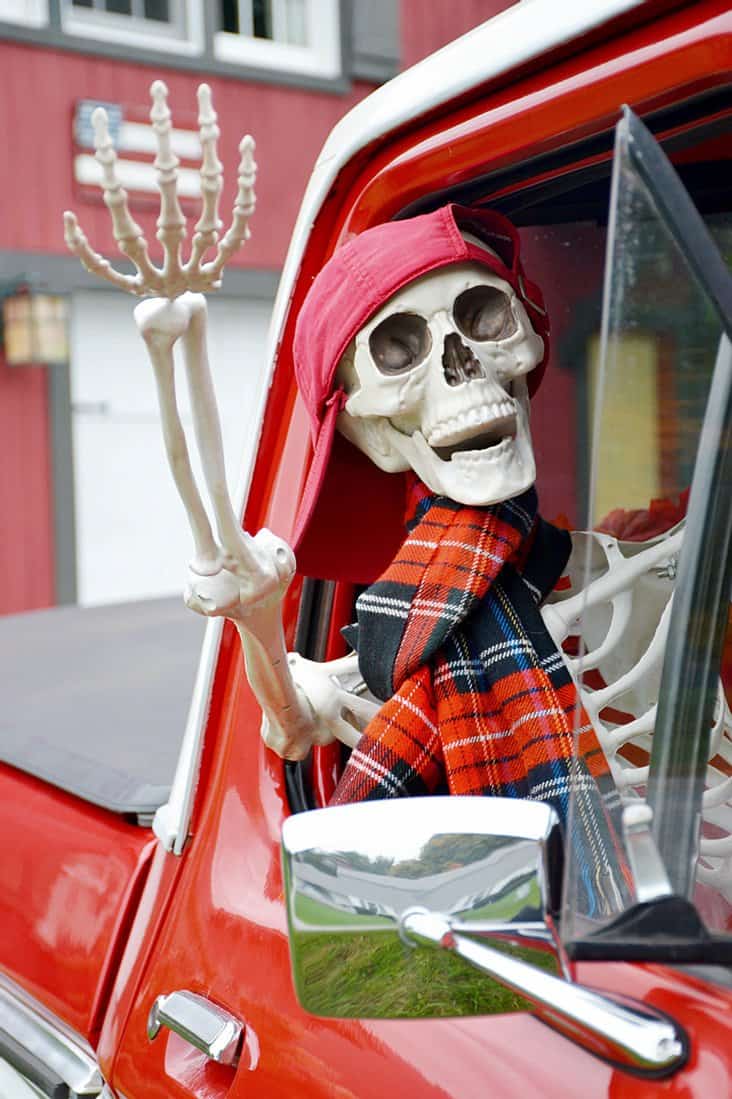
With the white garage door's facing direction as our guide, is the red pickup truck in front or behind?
in front

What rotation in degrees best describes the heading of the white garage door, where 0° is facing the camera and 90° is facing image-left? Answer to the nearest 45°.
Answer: approximately 0°

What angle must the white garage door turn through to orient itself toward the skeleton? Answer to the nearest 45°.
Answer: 0° — it already faces it
